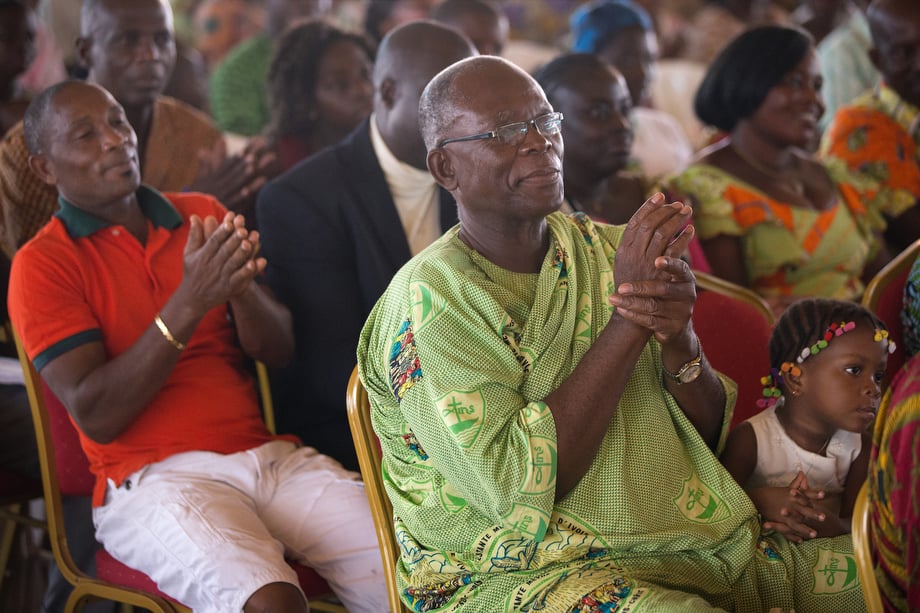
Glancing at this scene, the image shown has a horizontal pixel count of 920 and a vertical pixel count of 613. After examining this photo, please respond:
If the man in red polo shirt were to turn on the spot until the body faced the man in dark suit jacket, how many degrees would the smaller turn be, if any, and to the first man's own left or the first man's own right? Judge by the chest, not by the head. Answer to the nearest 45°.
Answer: approximately 90° to the first man's own left

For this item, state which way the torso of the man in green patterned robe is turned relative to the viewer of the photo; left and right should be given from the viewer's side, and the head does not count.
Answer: facing the viewer and to the right of the viewer

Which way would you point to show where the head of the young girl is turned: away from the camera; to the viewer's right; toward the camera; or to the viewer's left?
to the viewer's right

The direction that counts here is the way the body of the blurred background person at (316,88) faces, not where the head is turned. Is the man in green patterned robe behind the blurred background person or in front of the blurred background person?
in front

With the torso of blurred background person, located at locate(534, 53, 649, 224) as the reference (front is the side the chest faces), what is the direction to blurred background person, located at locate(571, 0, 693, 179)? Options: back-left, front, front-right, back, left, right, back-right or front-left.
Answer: back-left

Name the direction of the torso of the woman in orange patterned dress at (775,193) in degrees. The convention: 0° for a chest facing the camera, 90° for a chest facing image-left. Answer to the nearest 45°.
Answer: approximately 315°
